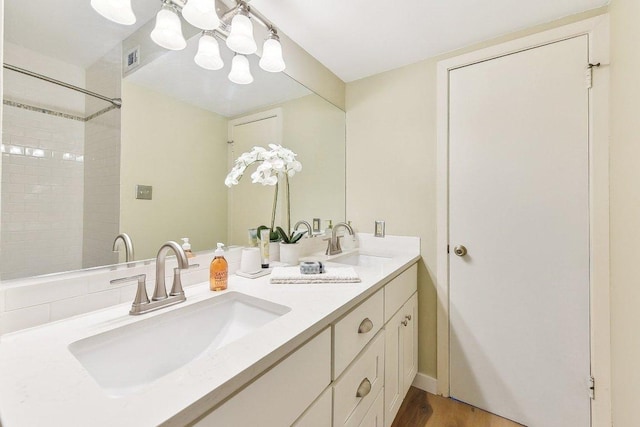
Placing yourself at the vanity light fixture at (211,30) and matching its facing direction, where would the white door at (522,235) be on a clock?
The white door is roughly at 11 o'clock from the vanity light fixture.

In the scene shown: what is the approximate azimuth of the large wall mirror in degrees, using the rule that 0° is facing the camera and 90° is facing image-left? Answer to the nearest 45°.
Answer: approximately 315°

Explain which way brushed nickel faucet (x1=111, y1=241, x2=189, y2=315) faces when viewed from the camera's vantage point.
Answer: facing the viewer and to the right of the viewer

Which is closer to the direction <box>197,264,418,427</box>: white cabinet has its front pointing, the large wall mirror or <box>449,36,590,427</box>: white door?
the white door

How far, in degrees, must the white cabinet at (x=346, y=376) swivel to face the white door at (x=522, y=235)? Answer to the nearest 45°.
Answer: approximately 90° to its left

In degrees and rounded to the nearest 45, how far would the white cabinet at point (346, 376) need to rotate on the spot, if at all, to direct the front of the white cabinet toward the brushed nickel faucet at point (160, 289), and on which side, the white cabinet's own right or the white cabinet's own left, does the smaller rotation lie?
approximately 135° to the white cabinet's own right

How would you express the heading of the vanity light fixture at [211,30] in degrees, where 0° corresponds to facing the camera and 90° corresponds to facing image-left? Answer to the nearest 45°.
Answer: approximately 315°

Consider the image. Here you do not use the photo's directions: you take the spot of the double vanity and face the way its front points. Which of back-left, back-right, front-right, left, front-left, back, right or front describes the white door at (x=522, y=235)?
front-left

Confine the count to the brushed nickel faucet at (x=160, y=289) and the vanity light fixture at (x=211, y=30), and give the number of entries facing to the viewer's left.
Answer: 0
